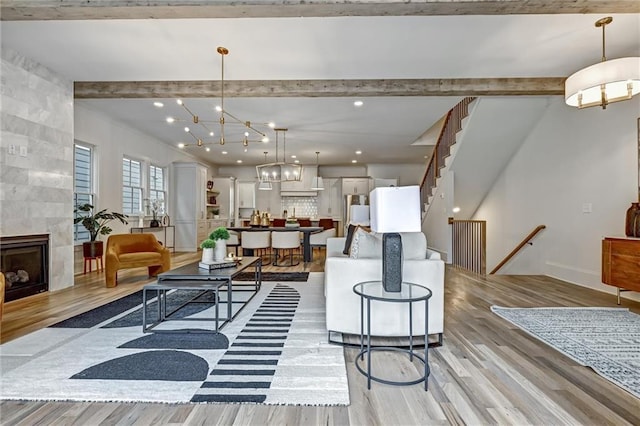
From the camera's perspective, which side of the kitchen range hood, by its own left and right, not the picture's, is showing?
front

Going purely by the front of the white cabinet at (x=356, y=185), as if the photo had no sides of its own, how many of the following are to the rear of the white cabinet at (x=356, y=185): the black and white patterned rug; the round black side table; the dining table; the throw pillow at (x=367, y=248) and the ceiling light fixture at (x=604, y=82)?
0

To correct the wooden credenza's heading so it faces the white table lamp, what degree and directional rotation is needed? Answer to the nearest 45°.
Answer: approximately 45° to its left

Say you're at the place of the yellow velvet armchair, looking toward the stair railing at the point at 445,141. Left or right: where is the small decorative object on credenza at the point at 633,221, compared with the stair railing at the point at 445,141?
right

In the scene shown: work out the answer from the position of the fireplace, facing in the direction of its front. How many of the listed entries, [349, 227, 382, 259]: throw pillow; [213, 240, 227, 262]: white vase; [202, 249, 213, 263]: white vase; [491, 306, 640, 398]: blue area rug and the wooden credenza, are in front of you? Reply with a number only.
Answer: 5

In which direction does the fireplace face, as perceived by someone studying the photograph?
facing the viewer and to the right of the viewer

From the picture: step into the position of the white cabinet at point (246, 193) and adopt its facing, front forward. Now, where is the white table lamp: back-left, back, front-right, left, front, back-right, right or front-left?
front

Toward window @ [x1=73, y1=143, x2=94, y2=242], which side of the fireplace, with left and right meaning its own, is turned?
left

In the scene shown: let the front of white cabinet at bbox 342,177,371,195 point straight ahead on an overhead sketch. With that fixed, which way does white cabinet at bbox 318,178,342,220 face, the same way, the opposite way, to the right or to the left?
the same way

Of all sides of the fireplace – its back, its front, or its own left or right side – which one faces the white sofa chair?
front

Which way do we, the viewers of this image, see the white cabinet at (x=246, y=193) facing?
facing the viewer

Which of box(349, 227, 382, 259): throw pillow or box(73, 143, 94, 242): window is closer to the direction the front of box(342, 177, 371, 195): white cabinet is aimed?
the throw pillow

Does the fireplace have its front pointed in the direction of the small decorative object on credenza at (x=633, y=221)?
yes

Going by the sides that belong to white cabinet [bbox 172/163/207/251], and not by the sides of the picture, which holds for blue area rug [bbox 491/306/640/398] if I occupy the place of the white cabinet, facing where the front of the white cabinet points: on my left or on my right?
on my right

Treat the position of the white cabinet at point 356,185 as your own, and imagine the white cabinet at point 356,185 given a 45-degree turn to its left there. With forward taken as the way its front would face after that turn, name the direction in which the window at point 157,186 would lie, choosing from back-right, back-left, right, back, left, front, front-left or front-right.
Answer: right

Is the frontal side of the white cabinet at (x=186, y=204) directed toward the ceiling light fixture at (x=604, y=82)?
no

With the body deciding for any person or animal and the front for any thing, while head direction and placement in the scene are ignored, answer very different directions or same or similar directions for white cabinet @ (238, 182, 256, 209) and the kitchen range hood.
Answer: same or similar directions
